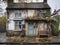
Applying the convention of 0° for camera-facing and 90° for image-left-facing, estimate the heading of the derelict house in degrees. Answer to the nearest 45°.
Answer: approximately 0°
